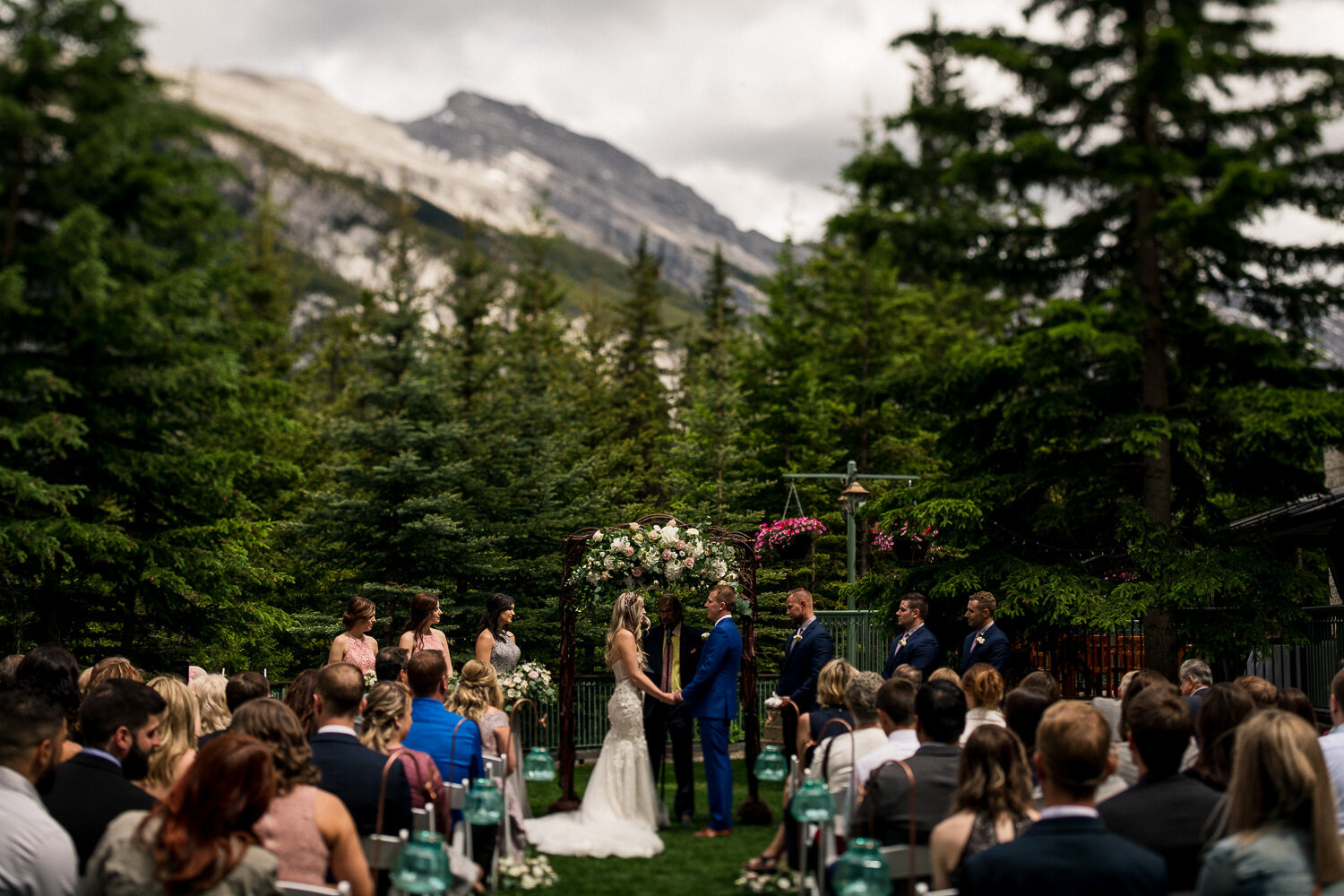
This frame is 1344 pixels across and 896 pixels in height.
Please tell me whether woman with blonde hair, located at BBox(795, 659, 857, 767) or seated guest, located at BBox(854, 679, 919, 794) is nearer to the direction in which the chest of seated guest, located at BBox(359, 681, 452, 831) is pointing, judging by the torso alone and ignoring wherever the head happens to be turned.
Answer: the woman with blonde hair

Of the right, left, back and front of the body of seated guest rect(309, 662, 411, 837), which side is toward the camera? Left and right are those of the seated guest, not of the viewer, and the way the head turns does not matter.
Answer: back

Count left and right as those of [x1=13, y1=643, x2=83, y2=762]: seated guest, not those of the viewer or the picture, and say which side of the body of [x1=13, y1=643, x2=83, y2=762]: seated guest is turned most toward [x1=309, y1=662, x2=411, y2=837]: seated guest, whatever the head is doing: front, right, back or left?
right

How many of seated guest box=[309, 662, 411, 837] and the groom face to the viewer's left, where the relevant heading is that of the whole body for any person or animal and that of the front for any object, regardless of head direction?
1

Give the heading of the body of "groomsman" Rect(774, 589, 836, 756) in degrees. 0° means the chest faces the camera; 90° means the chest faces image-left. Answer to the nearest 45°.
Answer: approximately 45°

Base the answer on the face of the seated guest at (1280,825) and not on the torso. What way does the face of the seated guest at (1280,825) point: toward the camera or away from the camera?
away from the camera

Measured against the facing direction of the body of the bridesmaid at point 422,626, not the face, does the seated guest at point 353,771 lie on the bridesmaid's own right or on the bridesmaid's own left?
on the bridesmaid's own right

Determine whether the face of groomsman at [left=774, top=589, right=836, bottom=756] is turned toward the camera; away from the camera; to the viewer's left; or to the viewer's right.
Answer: to the viewer's left

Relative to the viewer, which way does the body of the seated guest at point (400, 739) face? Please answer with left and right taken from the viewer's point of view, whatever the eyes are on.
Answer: facing away from the viewer and to the right of the viewer

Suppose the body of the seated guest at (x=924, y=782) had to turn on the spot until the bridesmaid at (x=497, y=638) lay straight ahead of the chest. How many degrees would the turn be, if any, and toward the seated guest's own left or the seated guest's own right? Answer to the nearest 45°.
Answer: approximately 45° to the seated guest's own left

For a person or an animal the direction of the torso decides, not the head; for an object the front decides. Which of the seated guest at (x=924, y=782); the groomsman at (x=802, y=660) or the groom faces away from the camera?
the seated guest

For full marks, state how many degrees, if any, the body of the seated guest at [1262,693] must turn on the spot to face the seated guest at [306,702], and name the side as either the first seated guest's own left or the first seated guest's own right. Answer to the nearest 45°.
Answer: approximately 45° to the first seated guest's own left

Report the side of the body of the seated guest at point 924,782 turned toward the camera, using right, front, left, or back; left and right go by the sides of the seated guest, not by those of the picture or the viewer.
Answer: back

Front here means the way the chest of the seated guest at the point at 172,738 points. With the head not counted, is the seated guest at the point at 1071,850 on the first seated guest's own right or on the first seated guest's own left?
on the first seated guest's own right

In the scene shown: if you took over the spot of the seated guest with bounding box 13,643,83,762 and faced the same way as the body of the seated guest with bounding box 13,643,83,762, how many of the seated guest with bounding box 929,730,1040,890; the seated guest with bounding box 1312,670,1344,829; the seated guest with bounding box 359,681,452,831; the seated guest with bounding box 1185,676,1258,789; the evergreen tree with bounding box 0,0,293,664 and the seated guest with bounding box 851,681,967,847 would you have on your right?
5

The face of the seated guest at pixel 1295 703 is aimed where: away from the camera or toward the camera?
away from the camera

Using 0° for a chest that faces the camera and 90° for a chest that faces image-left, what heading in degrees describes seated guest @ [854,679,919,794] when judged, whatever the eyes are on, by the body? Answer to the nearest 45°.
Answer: approximately 135°
